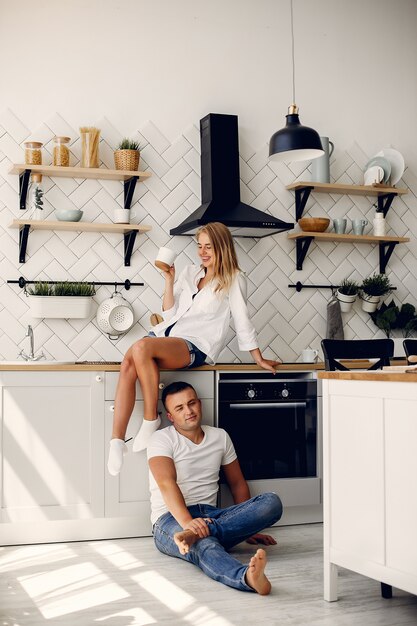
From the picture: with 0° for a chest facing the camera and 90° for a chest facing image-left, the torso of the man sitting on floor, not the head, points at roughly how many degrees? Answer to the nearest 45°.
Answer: approximately 315°

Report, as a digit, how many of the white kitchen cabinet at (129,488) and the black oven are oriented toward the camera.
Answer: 2

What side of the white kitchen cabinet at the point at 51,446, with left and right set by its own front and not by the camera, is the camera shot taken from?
front

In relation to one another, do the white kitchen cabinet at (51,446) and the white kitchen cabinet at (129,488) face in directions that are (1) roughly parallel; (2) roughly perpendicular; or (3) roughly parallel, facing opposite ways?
roughly parallel

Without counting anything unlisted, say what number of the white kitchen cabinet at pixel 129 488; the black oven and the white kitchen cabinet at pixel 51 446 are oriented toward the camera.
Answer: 3

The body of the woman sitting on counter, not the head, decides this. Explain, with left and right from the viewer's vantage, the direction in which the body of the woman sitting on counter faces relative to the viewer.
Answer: facing the viewer and to the left of the viewer

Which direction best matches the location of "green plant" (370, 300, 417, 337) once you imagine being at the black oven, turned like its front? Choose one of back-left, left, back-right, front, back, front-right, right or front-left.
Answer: back-left

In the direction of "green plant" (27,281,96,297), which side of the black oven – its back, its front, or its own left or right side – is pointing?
right

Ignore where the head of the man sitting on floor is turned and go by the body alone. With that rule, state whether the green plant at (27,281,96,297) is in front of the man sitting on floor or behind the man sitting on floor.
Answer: behind

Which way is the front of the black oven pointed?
toward the camera

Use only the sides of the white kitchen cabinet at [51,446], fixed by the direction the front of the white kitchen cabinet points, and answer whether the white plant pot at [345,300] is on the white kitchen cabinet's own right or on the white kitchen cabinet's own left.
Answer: on the white kitchen cabinet's own left

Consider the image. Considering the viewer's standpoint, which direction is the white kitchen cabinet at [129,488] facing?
facing the viewer
